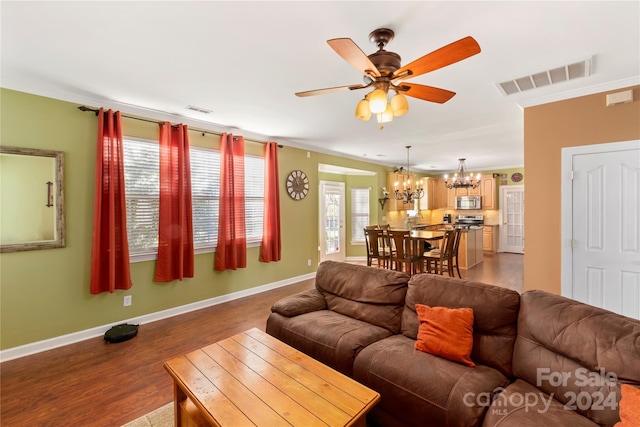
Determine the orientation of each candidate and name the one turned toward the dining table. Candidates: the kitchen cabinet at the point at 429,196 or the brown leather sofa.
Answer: the kitchen cabinet

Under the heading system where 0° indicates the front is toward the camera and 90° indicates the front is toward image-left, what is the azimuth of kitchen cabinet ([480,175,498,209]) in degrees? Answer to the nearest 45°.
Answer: approximately 0°

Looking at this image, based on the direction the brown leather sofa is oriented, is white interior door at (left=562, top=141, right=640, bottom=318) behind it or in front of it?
behind

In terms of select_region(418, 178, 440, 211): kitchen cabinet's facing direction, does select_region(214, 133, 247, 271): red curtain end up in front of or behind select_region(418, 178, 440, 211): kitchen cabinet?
in front

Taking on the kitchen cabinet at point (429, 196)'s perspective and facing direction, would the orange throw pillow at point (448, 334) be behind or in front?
in front

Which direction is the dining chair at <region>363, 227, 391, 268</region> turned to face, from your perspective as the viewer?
facing away from the viewer and to the right of the viewer

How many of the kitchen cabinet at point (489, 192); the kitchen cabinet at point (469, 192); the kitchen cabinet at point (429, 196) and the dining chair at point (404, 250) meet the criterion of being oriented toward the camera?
3

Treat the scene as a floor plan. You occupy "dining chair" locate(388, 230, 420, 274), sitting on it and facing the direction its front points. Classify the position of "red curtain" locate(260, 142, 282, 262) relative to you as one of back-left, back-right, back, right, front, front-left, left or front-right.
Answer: back-left

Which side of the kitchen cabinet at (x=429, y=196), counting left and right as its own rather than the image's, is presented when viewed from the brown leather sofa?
front

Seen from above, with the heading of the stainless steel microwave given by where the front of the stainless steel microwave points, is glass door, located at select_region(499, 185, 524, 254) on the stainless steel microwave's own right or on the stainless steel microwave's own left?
on the stainless steel microwave's own left

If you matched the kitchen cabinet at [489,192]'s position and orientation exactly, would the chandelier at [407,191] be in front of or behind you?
in front

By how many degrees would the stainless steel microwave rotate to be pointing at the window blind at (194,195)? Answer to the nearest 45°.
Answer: approximately 45° to its right

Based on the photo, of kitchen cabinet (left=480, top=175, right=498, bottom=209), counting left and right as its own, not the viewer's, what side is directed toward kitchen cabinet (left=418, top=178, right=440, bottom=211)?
right

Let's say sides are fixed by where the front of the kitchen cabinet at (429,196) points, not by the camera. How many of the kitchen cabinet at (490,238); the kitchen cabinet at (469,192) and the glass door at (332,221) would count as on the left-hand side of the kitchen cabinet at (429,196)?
2

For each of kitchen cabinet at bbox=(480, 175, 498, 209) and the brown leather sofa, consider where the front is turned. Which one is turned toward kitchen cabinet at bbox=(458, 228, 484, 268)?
kitchen cabinet at bbox=(480, 175, 498, 209)

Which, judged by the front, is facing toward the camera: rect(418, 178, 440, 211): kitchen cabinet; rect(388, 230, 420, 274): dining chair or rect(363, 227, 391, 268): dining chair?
the kitchen cabinet
